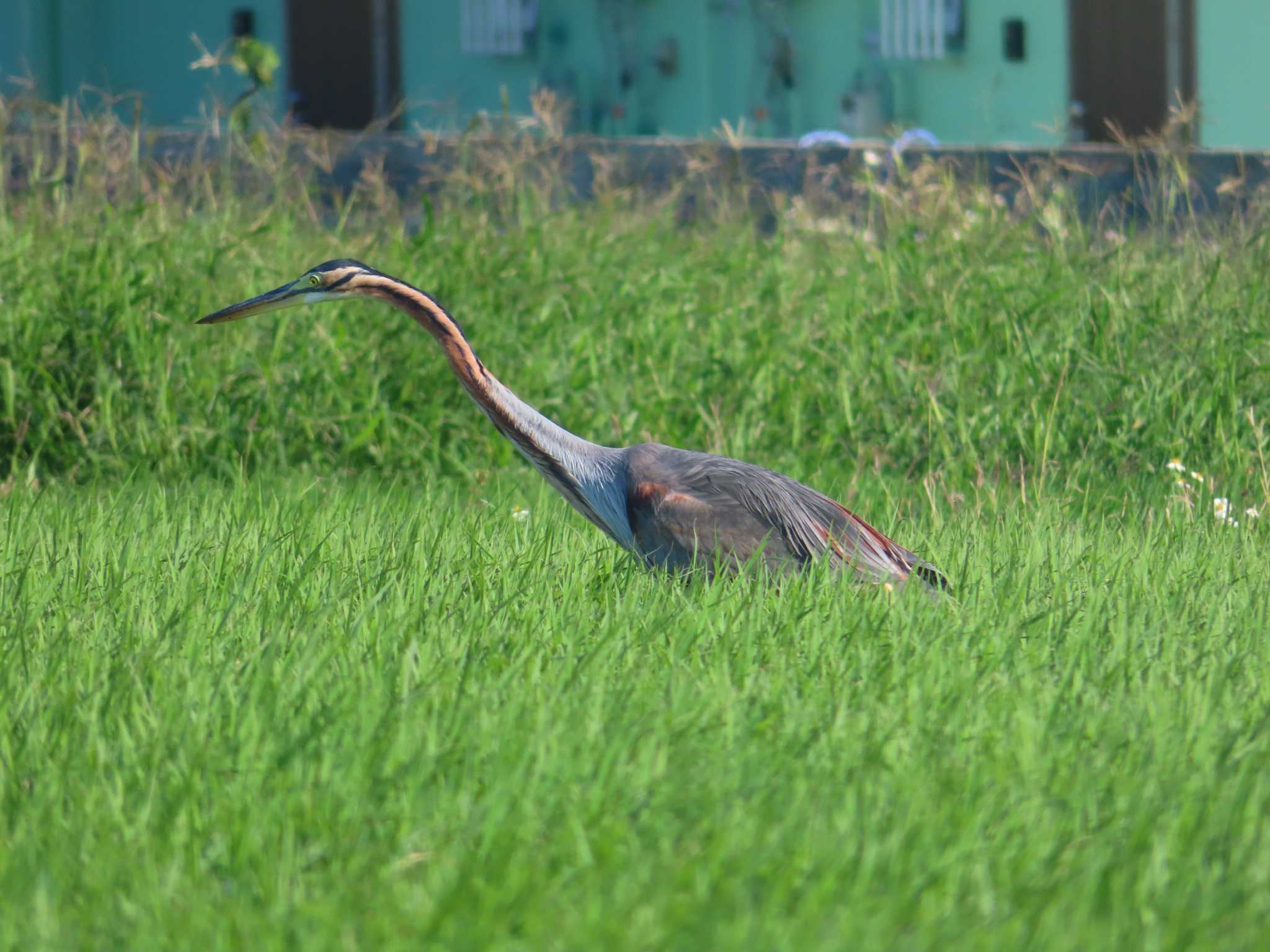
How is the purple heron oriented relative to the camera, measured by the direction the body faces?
to the viewer's left
